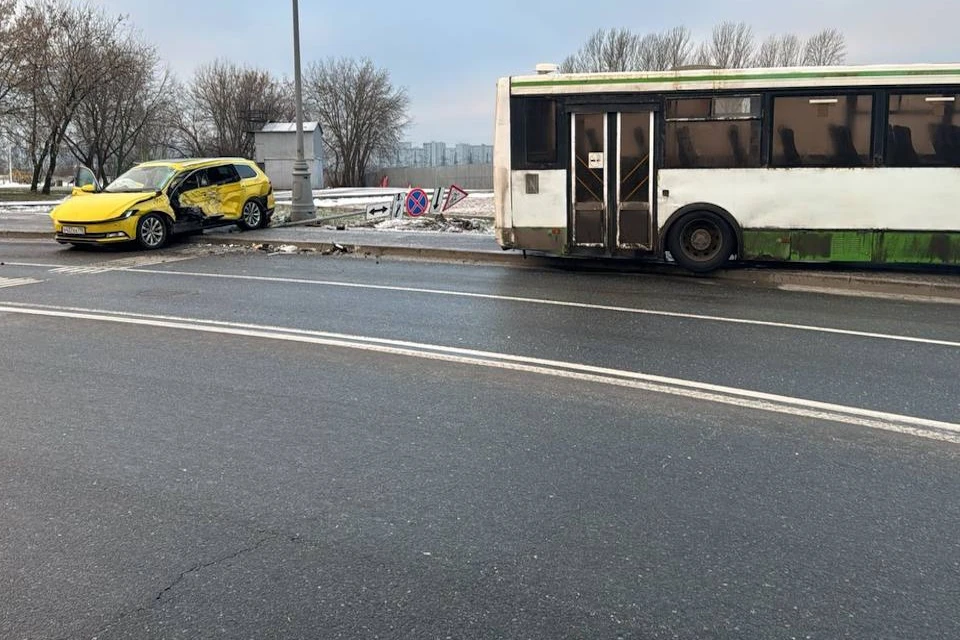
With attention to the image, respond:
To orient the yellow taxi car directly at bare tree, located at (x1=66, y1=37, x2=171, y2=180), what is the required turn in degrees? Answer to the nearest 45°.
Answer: approximately 135° to its right

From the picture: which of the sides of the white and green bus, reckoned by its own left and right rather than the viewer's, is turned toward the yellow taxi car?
back

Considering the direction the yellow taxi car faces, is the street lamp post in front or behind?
behind

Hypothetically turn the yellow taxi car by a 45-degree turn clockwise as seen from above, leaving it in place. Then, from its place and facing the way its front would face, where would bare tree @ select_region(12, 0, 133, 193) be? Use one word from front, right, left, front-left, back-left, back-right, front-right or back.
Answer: right

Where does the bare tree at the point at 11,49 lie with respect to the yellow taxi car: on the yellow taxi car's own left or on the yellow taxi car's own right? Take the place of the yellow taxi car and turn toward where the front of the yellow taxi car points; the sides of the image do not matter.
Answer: on the yellow taxi car's own right

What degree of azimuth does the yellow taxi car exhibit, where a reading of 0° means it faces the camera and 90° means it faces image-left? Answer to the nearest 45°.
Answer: approximately 45°

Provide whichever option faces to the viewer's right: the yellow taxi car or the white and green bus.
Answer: the white and green bus

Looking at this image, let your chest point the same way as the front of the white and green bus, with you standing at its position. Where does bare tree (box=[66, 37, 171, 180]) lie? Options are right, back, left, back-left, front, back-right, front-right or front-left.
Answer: back-left

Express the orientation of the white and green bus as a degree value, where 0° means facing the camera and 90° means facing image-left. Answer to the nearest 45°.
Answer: approximately 270°
